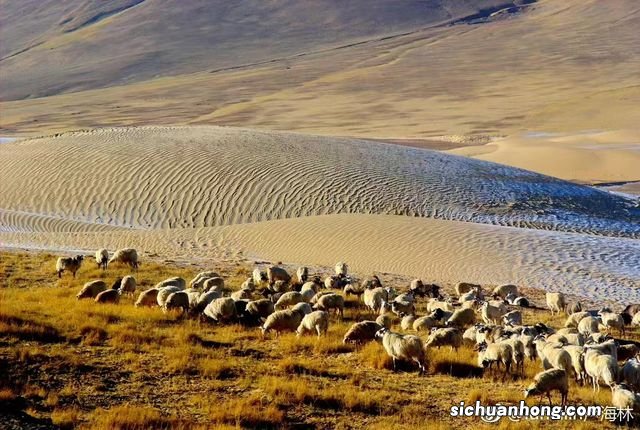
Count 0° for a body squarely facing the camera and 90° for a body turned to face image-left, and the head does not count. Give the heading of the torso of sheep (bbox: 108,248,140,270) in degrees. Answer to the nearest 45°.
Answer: approximately 90°

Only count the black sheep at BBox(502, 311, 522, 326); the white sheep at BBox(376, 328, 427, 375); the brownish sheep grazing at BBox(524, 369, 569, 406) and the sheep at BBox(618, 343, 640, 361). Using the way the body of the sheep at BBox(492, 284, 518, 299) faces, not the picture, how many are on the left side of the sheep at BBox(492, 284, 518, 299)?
4

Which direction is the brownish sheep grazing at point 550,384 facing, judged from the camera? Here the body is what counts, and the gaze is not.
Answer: to the viewer's left

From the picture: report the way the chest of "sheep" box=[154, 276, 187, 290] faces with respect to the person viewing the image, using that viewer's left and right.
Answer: facing to the left of the viewer

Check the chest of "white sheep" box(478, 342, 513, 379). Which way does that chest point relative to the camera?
to the viewer's left

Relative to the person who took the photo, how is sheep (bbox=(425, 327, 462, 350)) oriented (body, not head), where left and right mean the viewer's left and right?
facing to the left of the viewer

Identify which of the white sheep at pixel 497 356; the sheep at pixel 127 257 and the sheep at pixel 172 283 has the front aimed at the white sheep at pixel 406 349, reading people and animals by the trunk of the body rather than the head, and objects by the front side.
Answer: the white sheep at pixel 497 356
